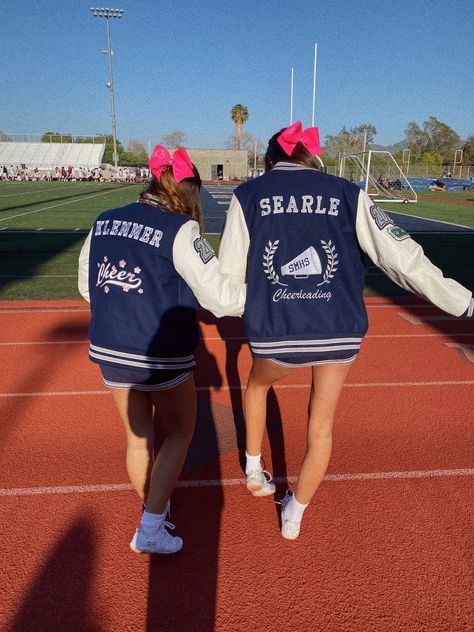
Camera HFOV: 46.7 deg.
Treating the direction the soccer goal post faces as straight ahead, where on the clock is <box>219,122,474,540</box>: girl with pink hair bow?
The girl with pink hair bow is roughly at 9 o'clock from the soccer goal post.

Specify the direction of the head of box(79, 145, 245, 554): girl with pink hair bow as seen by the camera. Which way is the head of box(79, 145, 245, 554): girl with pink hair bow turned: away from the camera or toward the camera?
away from the camera

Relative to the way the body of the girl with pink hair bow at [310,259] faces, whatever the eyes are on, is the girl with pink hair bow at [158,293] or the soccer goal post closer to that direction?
the soccer goal post

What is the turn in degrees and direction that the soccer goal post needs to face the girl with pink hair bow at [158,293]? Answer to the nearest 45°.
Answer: approximately 90° to its left

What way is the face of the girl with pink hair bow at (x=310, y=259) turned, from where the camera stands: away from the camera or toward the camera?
away from the camera

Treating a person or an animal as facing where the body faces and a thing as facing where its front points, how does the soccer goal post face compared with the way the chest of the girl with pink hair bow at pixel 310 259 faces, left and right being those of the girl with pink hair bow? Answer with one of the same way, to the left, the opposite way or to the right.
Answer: to the left

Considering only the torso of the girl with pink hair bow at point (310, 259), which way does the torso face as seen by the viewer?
away from the camera

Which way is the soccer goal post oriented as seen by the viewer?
to the viewer's left

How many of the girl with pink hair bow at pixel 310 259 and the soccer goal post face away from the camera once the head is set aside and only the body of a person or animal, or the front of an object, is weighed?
1

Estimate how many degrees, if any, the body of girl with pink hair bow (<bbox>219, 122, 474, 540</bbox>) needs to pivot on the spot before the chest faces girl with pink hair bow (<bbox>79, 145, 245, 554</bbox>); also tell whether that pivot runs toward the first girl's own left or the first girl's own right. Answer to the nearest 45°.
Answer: approximately 90° to the first girl's own left

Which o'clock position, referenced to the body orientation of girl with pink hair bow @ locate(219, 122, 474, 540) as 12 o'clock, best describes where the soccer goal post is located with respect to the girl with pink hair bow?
The soccer goal post is roughly at 12 o'clock from the girl with pink hair bow.
